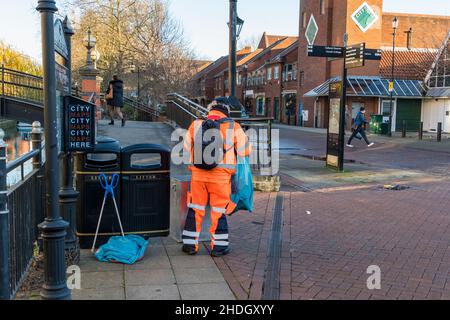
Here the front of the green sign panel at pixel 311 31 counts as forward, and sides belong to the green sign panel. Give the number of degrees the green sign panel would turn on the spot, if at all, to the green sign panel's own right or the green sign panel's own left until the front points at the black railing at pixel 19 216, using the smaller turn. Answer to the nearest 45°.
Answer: approximately 45° to the green sign panel's own left

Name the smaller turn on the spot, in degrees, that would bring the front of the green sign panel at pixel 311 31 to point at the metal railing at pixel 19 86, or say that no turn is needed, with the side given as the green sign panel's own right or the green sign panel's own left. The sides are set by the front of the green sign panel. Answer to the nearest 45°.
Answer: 0° — it already faces it

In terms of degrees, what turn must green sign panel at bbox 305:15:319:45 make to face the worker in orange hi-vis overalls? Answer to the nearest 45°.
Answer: approximately 45° to its left

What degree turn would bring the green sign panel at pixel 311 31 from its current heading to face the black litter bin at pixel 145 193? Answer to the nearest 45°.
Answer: approximately 45° to its left

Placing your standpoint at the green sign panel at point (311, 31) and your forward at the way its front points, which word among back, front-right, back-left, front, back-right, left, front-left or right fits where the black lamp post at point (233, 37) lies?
front-left

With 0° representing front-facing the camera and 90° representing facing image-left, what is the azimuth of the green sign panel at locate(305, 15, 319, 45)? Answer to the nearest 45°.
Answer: approximately 45°

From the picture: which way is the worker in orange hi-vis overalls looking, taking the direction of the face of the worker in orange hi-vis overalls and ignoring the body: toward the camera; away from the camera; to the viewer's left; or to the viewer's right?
away from the camera

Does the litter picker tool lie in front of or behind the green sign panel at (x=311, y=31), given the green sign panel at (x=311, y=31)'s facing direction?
in front

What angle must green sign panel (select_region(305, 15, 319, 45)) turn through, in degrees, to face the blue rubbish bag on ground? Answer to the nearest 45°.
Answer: approximately 45° to its left

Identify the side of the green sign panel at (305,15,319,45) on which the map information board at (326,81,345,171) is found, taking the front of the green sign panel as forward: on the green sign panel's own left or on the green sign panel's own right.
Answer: on the green sign panel's own left
